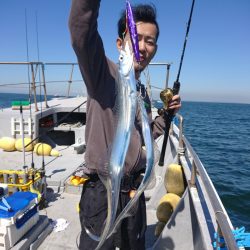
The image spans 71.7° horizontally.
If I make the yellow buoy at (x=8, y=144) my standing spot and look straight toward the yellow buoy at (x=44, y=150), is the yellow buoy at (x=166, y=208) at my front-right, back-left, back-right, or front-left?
front-right

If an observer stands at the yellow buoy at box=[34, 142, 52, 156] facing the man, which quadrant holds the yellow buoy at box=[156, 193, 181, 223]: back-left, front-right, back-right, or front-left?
front-left

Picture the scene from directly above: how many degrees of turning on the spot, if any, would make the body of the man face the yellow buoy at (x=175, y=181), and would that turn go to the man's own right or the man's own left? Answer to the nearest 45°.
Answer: approximately 90° to the man's own left

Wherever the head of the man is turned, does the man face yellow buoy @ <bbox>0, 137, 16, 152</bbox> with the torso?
no

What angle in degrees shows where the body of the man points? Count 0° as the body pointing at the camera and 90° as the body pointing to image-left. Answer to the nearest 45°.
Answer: approximately 315°
